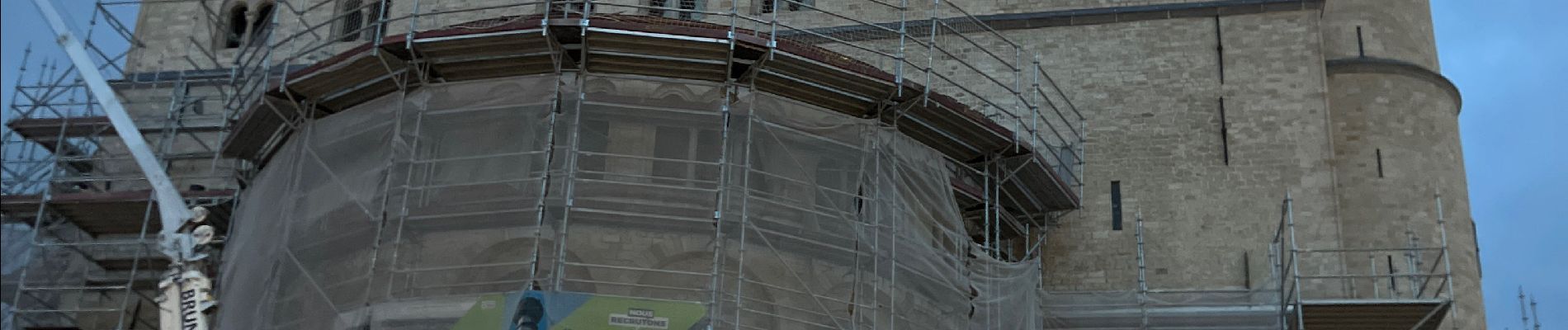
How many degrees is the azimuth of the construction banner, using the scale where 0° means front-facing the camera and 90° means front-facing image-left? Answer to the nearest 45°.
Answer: approximately 0°

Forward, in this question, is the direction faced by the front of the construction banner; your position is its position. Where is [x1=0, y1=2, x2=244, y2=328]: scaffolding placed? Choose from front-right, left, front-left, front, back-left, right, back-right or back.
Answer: back-right

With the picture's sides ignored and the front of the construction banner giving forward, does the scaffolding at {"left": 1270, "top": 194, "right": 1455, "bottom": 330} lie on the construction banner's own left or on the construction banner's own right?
on the construction banner's own left
